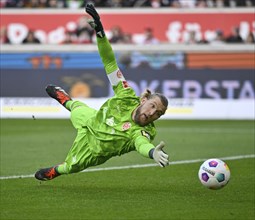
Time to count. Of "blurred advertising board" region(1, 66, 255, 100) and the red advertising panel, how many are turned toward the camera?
2

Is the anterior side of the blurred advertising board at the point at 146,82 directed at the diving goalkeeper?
yes

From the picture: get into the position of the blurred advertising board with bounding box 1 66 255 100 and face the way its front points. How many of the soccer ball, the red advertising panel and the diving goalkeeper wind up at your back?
1

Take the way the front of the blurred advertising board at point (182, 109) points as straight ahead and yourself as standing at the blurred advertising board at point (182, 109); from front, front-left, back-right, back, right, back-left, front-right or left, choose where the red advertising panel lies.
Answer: back

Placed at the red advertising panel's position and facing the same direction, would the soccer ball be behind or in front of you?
in front

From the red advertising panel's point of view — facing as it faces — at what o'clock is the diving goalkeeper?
The diving goalkeeper is roughly at 12 o'clock from the red advertising panel.

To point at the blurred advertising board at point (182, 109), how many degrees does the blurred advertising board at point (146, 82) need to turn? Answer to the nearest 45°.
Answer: approximately 45° to its left

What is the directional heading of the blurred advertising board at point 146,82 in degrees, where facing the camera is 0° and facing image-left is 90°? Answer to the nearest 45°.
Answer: approximately 0°

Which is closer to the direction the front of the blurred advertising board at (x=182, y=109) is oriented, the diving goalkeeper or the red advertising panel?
the diving goalkeeper

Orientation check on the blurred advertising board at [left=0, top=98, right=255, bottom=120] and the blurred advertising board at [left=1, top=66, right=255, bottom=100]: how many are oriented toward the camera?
2

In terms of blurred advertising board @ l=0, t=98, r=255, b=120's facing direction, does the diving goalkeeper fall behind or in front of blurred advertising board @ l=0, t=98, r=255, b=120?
in front

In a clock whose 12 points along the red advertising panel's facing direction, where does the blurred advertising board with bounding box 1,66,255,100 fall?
The blurred advertising board is roughly at 12 o'clock from the red advertising panel.

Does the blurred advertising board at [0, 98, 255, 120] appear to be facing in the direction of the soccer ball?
yes

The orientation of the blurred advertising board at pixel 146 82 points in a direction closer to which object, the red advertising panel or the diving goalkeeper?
the diving goalkeeper

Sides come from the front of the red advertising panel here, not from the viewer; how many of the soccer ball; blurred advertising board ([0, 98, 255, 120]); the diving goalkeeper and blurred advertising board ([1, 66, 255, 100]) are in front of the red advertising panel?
4
